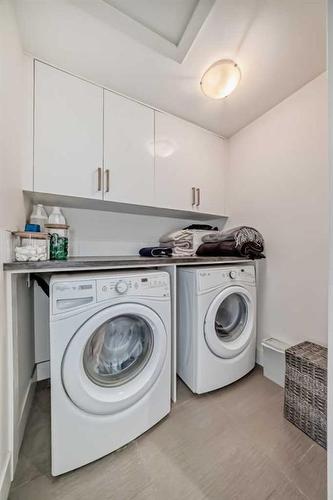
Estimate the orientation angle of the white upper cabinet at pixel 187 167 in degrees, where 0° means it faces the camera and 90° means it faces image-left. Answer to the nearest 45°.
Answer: approximately 315°

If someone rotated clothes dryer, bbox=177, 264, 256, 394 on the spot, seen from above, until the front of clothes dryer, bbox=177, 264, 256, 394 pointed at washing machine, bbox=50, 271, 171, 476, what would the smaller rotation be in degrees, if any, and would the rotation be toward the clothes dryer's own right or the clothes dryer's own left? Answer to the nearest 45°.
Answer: approximately 90° to the clothes dryer's own right

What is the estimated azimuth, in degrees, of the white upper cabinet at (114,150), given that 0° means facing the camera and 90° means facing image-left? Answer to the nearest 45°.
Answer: approximately 315°

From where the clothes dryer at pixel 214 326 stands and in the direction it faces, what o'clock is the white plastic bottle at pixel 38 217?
The white plastic bottle is roughly at 4 o'clock from the clothes dryer.

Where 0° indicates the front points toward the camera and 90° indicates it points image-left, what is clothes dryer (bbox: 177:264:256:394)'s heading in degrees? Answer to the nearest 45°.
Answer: approximately 315°

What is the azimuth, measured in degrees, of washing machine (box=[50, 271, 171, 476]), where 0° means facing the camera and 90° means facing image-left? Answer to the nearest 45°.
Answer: approximately 315°
